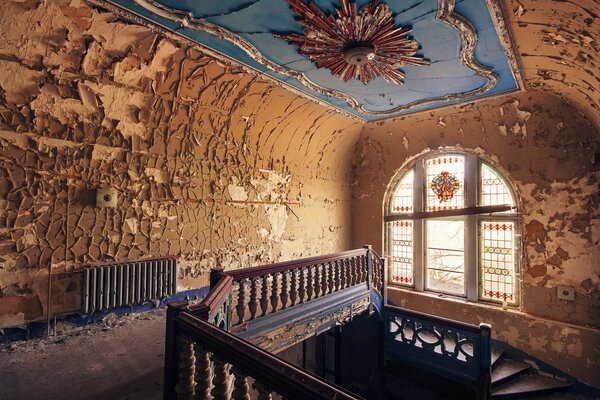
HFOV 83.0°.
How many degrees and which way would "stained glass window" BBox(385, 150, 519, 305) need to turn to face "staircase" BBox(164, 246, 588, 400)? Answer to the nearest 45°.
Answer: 0° — it already faces it

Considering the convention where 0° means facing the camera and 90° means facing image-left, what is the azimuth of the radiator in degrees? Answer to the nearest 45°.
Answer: approximately 315°

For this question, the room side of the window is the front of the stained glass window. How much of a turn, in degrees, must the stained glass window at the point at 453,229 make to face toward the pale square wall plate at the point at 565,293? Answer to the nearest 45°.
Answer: approximately 90° to its left

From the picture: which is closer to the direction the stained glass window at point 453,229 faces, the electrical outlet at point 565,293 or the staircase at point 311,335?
the staircase

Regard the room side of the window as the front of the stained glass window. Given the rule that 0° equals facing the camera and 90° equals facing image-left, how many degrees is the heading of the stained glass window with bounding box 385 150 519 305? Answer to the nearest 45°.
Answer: approximately 45°

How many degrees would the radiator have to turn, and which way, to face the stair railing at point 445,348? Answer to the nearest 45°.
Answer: approximately 45° to its left
